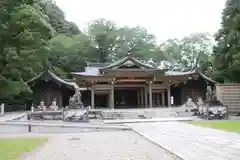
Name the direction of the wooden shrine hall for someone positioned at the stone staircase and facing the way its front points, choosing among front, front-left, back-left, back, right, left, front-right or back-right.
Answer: back

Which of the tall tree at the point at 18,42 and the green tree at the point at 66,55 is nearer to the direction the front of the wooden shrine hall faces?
the tall tree

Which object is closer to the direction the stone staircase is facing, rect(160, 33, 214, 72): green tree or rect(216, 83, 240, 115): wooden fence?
the wooden fence

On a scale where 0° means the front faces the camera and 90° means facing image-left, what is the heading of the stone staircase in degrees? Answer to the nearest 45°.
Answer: approximately 0°

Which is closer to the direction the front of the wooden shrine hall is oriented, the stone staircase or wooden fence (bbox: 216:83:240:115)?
the stone staircase

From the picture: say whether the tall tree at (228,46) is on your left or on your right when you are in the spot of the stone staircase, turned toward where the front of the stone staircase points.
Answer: on your left

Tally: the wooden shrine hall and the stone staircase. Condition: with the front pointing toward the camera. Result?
2

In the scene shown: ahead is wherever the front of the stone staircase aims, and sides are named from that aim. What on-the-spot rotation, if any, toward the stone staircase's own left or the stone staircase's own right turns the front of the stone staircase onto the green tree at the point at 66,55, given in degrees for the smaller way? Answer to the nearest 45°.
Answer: approximately 135° to the stone staircase's own right

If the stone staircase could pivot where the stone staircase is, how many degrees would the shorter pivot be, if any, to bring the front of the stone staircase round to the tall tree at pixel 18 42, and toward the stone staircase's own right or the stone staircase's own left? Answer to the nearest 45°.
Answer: approximately 90° to the stone staircase's own right
